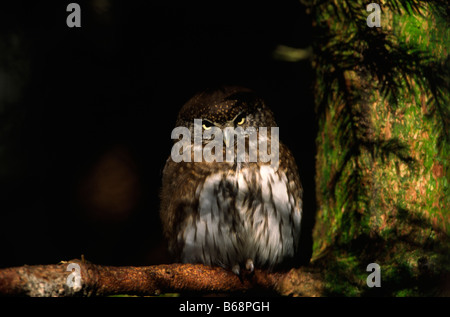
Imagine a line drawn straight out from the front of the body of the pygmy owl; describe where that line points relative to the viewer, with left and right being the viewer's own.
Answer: facing the viewer
